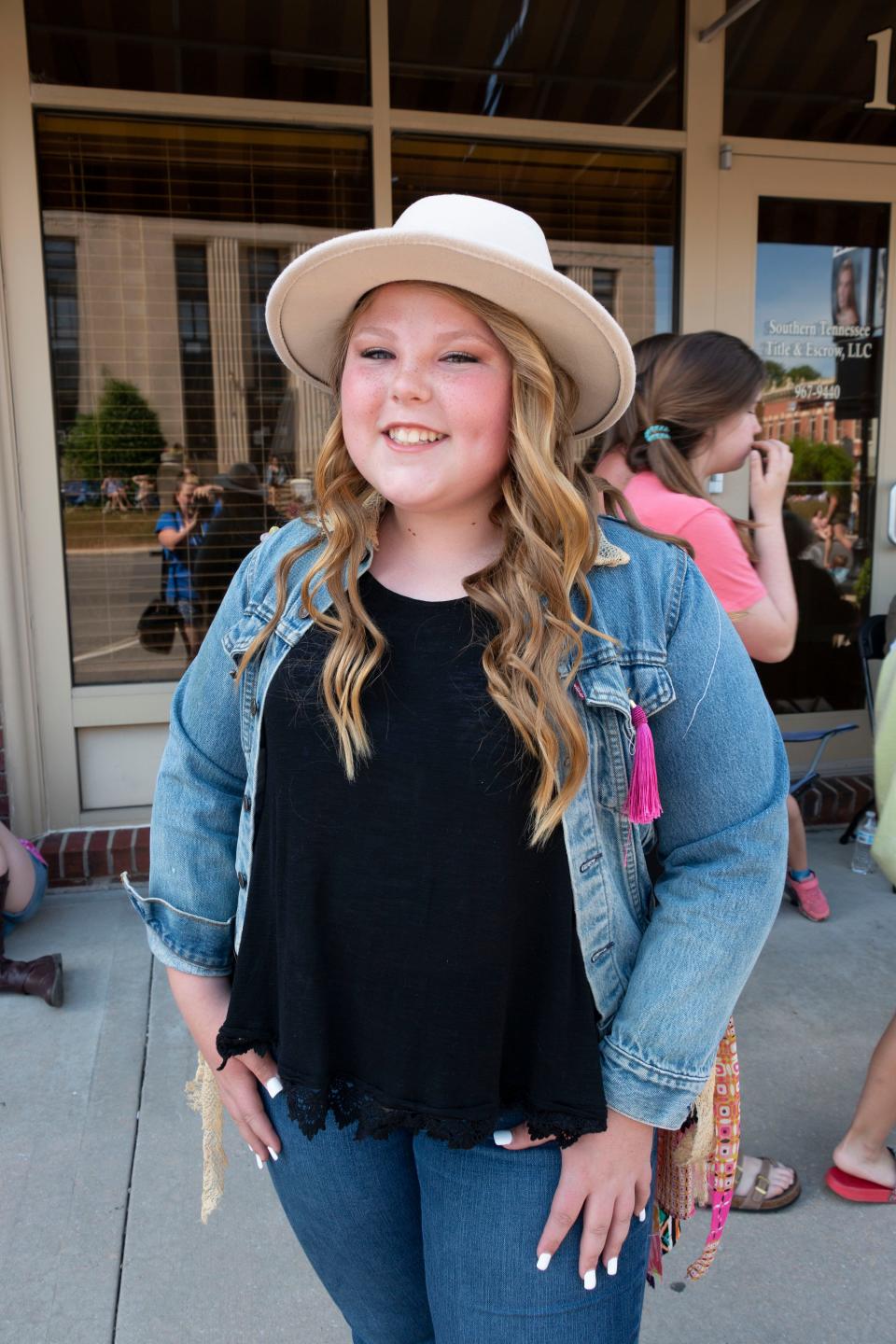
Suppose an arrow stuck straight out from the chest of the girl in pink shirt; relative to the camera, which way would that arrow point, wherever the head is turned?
to the viewer's right

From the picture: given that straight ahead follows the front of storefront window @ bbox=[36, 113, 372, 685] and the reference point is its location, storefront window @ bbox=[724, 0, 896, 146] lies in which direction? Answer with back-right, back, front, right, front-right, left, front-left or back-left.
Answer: left

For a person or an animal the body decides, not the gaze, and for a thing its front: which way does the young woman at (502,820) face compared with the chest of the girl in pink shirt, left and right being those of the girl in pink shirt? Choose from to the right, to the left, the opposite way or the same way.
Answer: to the right

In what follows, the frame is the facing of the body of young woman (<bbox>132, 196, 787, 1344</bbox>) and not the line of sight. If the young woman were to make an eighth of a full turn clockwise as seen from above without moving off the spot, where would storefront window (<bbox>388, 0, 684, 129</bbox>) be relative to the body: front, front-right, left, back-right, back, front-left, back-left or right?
back-right

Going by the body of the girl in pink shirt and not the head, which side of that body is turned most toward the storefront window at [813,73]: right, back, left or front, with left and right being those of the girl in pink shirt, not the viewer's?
left

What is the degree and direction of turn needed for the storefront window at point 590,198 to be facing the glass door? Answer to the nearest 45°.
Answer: approximately 90° to its left
